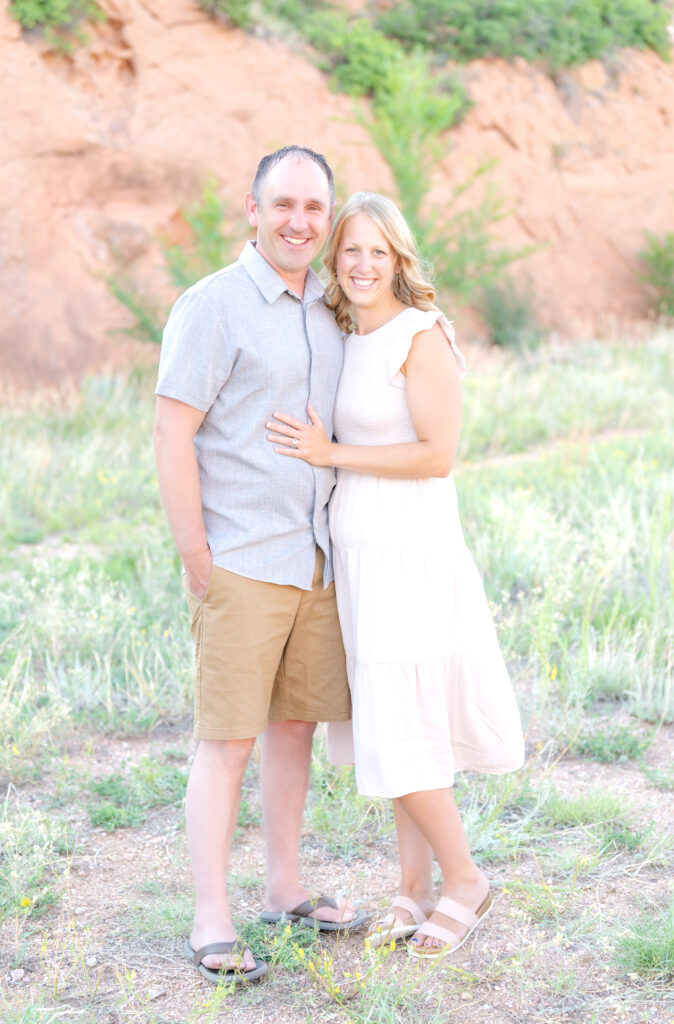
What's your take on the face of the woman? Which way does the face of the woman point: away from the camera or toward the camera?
toward the camera

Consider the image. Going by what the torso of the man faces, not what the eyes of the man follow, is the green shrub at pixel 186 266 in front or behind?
behind

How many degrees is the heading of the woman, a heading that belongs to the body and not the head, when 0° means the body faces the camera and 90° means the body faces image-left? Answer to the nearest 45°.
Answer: approximately 45°

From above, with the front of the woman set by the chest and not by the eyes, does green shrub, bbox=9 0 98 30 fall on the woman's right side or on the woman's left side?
on the woman's right side

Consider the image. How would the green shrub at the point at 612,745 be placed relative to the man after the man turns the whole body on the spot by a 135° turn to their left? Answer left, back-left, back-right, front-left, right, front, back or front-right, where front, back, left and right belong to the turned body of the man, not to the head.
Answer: front-right

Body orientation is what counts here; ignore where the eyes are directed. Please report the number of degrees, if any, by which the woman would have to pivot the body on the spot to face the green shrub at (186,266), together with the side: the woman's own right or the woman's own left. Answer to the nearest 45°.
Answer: approximately 135° to the woman's own right

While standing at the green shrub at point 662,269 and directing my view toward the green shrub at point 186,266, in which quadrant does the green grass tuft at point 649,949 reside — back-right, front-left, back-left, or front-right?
front-left

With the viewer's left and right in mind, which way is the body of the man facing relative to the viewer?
facing the viewer and to the right of the viewer

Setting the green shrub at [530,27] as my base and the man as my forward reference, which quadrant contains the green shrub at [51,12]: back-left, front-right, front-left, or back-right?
front-right

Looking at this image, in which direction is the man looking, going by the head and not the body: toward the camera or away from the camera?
toward the camera

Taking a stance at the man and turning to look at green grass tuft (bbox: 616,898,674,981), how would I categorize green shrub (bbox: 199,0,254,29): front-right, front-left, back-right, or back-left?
back-left

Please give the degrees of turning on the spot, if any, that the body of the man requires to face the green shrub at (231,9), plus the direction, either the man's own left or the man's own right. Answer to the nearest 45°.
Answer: approximately 135° to the man's own left

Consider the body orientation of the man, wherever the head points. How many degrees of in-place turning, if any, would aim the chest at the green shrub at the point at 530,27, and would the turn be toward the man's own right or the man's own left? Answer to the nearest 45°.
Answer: approximately 135° to the man's own left

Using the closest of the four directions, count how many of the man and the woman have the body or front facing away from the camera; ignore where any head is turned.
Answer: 0
